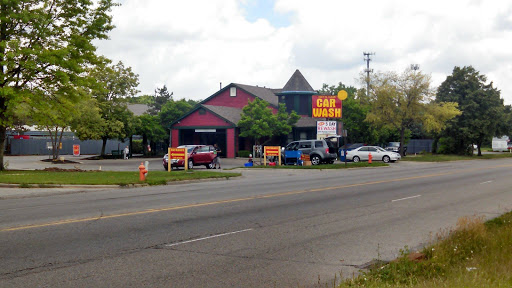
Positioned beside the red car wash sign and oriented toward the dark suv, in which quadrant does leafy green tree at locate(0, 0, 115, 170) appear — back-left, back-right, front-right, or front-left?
front-right

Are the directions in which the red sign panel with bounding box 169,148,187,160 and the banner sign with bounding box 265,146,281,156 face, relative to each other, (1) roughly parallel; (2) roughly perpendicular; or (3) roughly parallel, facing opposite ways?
roughly parallel

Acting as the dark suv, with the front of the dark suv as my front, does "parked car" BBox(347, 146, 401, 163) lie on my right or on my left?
on my right

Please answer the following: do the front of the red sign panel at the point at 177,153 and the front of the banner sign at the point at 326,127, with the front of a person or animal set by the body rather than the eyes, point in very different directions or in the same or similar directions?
same or similar directions

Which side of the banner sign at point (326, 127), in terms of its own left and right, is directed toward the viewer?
front

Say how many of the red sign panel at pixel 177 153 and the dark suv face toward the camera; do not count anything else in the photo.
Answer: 1

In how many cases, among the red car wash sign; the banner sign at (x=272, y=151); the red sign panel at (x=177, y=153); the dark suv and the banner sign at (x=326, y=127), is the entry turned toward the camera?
4

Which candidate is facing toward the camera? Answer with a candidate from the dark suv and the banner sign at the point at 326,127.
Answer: the banner sign

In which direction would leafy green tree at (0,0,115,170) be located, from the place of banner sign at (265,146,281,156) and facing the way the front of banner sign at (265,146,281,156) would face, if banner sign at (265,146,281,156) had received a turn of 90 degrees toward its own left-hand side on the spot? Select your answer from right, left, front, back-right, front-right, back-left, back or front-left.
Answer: back-right

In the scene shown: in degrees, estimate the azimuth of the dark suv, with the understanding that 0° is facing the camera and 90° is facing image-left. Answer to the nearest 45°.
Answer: approximately 135°

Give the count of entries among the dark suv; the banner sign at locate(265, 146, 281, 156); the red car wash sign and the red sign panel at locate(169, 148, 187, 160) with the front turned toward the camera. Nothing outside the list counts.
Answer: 3

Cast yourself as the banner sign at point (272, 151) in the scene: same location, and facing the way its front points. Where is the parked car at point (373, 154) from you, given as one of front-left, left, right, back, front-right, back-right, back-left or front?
back-left

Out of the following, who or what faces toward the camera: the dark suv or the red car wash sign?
the red car wash sign

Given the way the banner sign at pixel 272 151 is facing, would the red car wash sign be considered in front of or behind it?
behind

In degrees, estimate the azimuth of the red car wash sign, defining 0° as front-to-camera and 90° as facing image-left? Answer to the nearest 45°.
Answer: approximately 0°

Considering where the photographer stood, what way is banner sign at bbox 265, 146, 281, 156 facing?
facing the viewer

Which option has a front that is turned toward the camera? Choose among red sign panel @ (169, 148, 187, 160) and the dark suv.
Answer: the red sign panel
